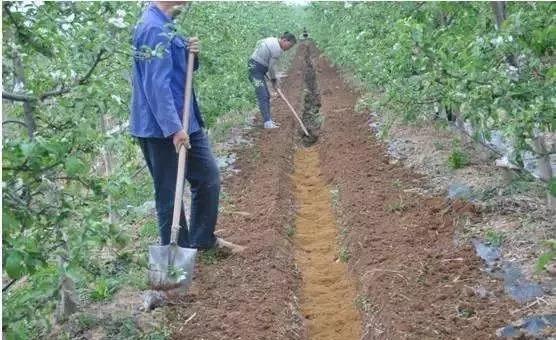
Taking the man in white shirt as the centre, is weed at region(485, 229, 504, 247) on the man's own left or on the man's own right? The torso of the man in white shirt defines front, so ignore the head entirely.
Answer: on the man's own right

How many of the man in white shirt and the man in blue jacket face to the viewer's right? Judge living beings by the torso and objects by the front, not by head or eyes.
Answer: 2

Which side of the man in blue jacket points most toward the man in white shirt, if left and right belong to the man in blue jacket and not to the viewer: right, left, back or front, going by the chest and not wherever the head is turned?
left

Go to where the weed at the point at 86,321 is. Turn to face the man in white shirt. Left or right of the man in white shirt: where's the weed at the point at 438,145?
right

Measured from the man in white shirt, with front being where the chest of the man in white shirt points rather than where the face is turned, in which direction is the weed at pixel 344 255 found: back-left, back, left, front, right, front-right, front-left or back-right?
right

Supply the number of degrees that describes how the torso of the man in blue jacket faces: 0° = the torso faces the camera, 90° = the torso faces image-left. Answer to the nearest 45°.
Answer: approximately 270°

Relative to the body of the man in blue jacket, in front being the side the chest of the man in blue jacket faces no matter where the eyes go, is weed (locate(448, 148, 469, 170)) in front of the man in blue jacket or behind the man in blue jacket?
in front

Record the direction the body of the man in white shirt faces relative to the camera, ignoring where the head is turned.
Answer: to the viewer's right

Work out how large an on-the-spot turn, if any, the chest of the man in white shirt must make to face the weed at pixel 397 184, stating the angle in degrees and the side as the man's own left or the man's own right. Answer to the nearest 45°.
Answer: approximately 90° to the man's own right

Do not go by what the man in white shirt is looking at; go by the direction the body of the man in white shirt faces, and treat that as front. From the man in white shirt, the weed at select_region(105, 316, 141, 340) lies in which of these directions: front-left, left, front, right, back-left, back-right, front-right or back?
right

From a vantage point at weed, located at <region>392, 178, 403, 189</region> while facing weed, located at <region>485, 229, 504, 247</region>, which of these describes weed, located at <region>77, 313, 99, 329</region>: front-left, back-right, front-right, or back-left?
front-right

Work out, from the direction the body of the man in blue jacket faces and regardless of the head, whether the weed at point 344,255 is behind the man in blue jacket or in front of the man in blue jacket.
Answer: in front

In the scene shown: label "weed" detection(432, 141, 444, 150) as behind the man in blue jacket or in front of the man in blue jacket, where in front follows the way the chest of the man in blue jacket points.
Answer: in front
